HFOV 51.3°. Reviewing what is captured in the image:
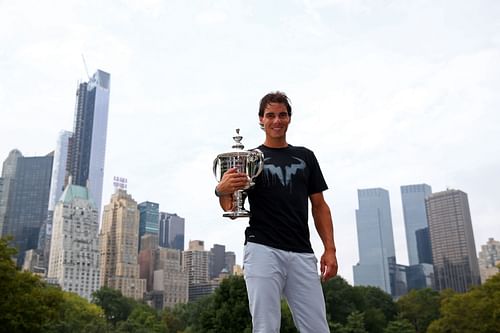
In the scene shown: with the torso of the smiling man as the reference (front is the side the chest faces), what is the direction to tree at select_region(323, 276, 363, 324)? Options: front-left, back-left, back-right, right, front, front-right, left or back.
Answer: back

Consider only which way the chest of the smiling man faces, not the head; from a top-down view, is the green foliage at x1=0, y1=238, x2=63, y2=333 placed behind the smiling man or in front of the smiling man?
behind

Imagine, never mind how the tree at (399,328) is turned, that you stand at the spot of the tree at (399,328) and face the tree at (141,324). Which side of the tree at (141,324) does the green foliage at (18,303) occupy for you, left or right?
left

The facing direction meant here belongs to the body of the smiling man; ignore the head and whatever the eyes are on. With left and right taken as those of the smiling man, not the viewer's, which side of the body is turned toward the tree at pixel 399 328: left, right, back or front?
back

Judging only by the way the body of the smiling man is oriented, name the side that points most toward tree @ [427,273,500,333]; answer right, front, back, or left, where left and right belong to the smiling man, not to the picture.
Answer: back

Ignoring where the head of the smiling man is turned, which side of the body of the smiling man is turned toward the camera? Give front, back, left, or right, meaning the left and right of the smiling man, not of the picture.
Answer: front

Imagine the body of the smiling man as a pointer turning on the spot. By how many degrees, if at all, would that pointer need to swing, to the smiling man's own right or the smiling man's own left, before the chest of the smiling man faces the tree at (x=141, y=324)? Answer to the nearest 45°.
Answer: approximately 180°

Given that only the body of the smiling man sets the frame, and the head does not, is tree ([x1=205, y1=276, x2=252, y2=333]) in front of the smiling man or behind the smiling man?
behind

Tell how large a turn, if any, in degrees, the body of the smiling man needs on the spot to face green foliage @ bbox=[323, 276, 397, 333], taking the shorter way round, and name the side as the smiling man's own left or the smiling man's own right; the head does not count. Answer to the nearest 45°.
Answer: approximately 180°

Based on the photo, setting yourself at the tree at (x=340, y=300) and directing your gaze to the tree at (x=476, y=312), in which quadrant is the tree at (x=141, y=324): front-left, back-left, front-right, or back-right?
back-right

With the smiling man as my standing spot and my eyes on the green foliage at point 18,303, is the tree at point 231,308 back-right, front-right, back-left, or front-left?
front-right
